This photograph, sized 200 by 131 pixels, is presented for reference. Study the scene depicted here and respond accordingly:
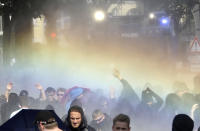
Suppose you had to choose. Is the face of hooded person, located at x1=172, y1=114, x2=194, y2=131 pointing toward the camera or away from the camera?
away from the camera

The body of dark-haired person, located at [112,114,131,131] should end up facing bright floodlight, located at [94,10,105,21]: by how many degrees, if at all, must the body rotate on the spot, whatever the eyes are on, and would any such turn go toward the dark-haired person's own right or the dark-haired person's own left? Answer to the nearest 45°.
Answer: approximately 180°

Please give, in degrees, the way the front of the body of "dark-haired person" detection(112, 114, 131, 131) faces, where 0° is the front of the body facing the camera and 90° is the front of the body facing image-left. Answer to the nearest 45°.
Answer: approximately 0°

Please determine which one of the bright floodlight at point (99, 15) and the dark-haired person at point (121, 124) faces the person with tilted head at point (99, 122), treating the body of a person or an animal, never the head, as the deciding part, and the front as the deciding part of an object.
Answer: the bright floodlight

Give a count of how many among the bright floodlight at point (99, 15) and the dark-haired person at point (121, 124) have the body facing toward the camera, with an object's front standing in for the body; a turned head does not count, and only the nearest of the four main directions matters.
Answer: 2

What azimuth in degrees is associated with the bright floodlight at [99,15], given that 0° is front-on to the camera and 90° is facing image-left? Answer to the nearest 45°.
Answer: approximately 0°

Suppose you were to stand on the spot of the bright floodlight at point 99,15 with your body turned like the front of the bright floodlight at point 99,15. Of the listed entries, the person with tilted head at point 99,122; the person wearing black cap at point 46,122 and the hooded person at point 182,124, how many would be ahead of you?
3
